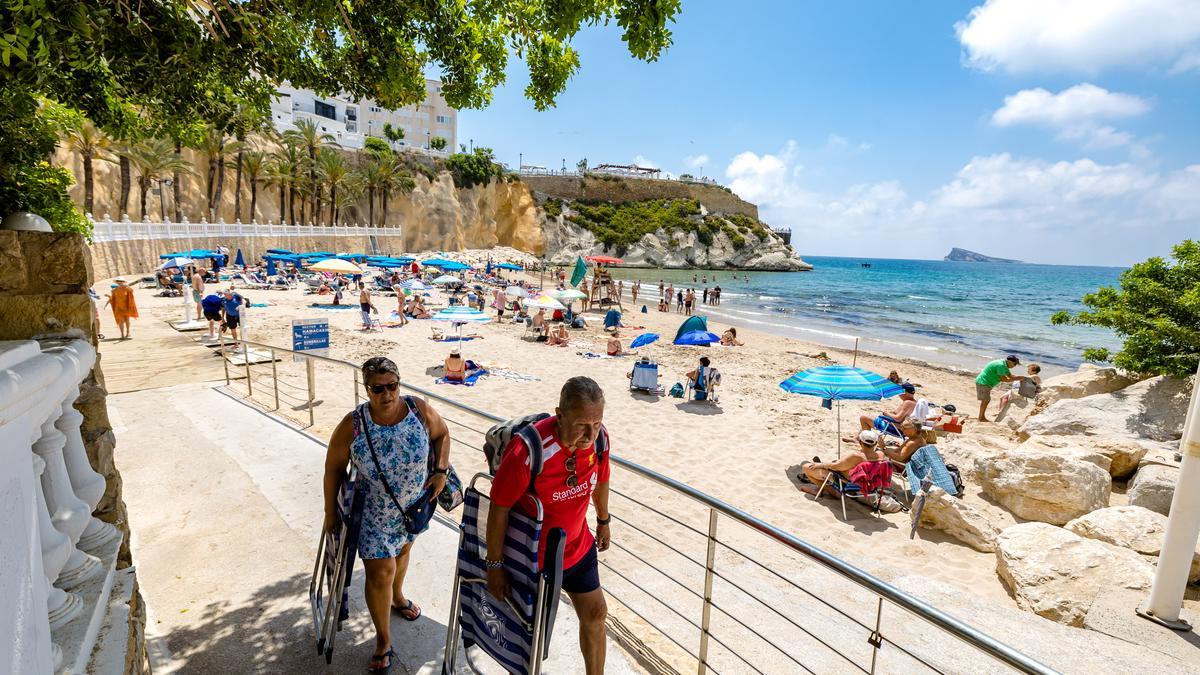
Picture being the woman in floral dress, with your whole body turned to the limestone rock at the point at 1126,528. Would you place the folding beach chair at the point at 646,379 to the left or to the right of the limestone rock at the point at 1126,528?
left

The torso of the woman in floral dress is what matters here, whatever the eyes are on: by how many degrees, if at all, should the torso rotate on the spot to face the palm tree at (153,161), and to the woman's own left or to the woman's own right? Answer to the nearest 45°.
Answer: approximately 180°

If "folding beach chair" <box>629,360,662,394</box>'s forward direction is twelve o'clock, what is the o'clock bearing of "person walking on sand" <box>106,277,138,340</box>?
The person walking on sand is roughly at 9 o'clock from the folding beach chair.

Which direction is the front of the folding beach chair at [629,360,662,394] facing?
away from the camera

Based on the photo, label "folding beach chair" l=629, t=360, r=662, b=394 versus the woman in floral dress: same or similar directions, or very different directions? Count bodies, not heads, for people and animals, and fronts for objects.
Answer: very different directions
